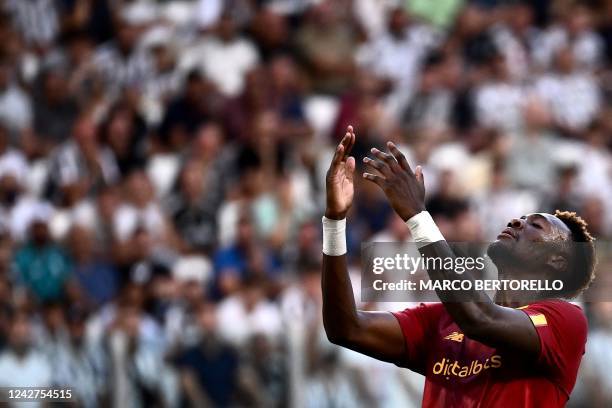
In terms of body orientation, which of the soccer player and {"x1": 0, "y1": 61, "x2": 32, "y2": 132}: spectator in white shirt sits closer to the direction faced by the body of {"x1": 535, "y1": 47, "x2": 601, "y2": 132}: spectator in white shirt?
the soccer player

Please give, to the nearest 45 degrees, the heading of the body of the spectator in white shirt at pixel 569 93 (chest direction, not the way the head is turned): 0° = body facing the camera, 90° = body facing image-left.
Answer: approximately 0°

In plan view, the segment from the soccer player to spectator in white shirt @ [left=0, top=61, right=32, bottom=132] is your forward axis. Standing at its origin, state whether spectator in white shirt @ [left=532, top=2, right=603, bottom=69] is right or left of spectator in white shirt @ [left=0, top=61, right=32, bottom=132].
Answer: right

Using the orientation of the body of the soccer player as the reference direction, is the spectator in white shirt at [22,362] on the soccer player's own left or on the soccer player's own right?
on the soccer player's own right

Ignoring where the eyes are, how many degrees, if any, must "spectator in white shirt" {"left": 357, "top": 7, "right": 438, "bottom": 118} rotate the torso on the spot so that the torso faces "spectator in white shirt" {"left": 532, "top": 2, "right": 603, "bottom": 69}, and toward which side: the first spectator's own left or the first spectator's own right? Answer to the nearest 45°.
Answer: approximately 90° to the first spectator's own left

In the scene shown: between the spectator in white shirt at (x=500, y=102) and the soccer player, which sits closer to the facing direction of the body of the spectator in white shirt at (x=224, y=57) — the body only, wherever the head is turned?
the soccer player

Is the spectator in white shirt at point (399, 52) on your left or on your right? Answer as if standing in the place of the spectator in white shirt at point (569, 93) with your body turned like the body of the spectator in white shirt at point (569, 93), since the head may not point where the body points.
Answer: on your right

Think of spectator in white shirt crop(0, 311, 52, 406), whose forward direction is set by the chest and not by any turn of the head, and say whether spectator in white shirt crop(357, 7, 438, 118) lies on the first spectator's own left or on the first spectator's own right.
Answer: on the first spectator's own left

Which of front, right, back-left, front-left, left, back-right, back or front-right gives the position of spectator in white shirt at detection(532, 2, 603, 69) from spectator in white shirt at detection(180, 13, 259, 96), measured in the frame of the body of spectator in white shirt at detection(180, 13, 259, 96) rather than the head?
left
